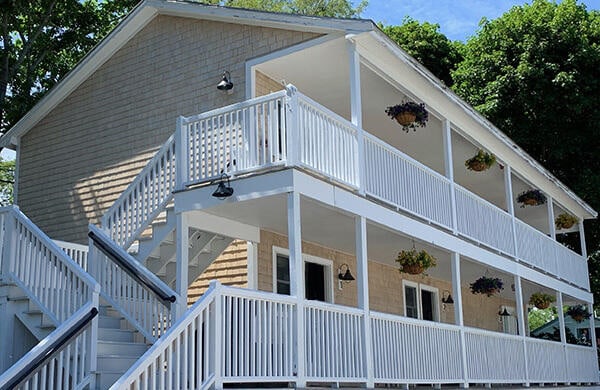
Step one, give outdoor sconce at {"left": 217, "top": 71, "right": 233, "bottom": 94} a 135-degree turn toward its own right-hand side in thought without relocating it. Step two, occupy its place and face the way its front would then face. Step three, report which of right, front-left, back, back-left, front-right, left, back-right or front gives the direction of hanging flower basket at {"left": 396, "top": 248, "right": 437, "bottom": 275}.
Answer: right

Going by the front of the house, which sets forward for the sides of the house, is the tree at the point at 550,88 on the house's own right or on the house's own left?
on the house's own left

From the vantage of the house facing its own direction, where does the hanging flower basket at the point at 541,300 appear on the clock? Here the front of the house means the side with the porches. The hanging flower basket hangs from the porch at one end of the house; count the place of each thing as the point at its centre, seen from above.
The hanging flower basket is roughly at 9 o'clock from the house.

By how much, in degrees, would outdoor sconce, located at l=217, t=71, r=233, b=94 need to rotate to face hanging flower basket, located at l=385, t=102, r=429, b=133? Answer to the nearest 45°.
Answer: approximately 135° to its left

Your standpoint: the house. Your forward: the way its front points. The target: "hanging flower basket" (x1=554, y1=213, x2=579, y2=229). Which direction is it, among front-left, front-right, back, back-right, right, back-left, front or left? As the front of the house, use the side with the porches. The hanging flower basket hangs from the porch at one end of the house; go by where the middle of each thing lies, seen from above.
left

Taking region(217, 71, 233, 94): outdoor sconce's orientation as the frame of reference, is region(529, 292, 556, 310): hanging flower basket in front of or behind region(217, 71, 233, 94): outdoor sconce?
behind

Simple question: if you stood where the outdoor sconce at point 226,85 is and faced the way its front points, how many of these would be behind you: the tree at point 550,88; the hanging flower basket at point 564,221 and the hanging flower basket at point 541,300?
3

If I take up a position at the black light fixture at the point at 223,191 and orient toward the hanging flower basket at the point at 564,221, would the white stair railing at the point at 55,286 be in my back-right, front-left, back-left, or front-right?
back-left

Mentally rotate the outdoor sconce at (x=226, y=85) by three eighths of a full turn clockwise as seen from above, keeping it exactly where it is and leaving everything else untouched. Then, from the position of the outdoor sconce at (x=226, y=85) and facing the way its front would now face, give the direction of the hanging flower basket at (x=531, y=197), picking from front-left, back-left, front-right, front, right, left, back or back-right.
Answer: front-right

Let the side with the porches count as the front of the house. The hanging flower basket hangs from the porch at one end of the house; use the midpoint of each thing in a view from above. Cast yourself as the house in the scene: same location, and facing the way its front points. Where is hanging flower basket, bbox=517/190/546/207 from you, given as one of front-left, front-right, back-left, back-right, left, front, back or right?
left

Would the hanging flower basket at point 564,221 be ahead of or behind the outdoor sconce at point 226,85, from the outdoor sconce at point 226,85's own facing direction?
behind

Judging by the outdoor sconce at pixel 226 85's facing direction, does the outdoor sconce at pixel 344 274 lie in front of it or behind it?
behind

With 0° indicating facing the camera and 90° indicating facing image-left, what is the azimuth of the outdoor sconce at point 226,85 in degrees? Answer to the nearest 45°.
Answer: approximately 45°

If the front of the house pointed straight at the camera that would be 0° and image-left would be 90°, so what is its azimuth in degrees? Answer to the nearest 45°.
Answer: approximately 315°

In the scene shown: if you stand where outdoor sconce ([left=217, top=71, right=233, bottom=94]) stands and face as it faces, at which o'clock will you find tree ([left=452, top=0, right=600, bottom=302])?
The tree is roughly at 6 o'clock from the outdoor sconce.
